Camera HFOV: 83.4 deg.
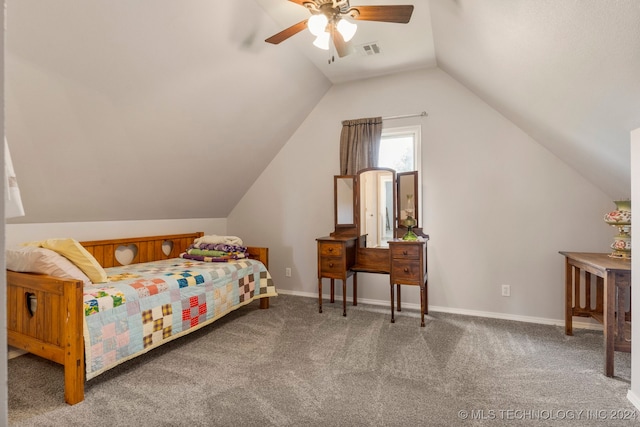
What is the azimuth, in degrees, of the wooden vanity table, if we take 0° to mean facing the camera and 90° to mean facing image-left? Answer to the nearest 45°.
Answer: approximately 0°

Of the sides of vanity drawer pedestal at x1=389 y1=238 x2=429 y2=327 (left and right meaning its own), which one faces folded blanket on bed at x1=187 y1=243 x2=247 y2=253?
right

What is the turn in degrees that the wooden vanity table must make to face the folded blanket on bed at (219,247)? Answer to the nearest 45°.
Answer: approximately 90° to its right

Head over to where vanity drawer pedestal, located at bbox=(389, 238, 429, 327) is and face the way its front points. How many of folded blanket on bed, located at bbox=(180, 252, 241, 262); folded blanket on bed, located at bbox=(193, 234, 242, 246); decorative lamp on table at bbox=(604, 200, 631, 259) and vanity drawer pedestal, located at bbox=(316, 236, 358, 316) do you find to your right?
3
